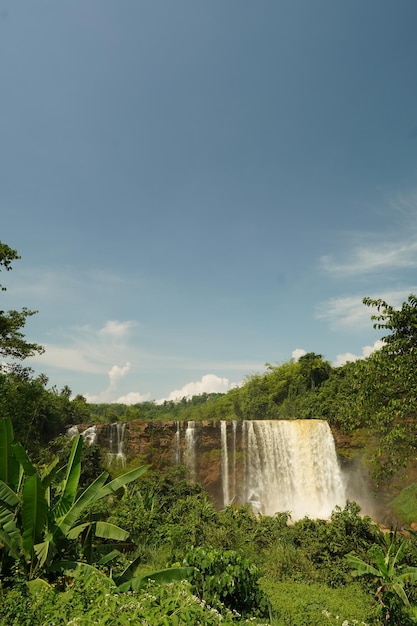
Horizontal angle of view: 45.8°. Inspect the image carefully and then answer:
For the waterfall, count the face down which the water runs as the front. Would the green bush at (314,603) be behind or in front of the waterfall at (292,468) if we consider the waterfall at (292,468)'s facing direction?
in front

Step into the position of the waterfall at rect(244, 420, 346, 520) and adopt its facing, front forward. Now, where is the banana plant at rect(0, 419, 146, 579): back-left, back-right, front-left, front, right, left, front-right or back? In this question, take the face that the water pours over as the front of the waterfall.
front

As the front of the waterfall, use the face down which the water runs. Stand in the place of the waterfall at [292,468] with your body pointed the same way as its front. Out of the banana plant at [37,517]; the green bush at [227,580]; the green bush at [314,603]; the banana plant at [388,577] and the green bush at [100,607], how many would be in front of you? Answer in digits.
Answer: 5

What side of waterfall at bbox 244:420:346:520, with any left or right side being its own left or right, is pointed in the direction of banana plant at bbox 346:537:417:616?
front

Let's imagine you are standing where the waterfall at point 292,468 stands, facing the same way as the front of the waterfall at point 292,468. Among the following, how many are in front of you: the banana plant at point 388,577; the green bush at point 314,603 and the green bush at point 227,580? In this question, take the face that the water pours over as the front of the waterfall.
3

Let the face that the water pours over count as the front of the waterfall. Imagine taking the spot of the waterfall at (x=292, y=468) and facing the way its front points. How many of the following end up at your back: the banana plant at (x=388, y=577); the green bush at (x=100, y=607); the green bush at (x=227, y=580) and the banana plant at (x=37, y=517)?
0

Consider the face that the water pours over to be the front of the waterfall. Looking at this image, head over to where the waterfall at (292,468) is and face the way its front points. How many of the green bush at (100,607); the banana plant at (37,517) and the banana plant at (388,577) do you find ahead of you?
3

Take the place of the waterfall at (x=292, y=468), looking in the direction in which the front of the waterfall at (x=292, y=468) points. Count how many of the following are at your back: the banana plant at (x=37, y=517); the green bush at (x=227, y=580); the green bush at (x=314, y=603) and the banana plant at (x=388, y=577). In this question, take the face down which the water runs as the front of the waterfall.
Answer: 0

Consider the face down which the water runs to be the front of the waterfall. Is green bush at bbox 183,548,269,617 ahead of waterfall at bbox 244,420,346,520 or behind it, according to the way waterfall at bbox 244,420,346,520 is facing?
ahead

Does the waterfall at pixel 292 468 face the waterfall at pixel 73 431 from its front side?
no

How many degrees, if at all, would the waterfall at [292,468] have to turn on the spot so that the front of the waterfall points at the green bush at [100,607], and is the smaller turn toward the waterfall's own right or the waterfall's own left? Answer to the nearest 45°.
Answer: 0° — it already faces it

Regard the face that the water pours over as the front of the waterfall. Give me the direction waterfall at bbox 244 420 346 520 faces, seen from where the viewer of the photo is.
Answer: facing the viewer
